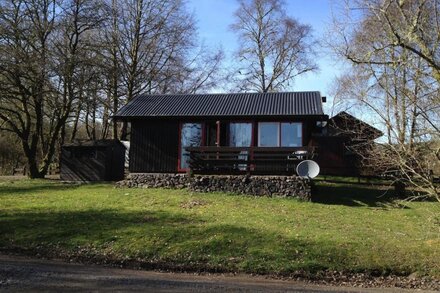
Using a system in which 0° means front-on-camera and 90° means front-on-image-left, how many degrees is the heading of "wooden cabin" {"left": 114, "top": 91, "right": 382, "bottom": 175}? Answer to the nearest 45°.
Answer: approximately 0°

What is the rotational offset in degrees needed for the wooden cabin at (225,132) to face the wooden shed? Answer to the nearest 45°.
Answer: approximately 135° to its right

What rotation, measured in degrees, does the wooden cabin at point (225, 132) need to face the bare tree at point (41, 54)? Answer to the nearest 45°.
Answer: approximately 135° to its right

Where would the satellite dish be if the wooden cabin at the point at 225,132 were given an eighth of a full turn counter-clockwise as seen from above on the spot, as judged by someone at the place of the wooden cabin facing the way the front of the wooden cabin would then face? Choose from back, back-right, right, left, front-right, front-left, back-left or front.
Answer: front
